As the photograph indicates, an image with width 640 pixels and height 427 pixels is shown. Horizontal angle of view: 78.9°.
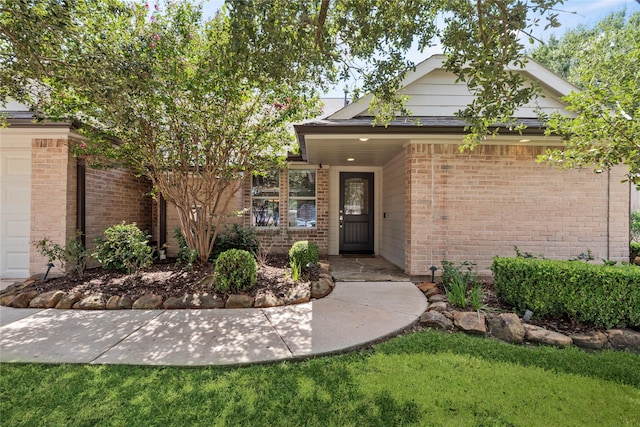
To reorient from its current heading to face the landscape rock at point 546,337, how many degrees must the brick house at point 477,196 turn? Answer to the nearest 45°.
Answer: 0° — it already faces it

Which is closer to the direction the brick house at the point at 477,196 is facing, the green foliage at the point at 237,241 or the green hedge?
the green hedge

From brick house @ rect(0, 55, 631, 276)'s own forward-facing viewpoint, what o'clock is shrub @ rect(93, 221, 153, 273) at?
The shrub is roughly at 3 o'clock from the brick house.

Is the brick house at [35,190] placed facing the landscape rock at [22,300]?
yes

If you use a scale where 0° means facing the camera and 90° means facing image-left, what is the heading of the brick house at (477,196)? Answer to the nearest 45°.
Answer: approximately 0°

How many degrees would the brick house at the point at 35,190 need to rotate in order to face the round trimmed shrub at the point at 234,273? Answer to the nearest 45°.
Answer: approximately 45° to its left
